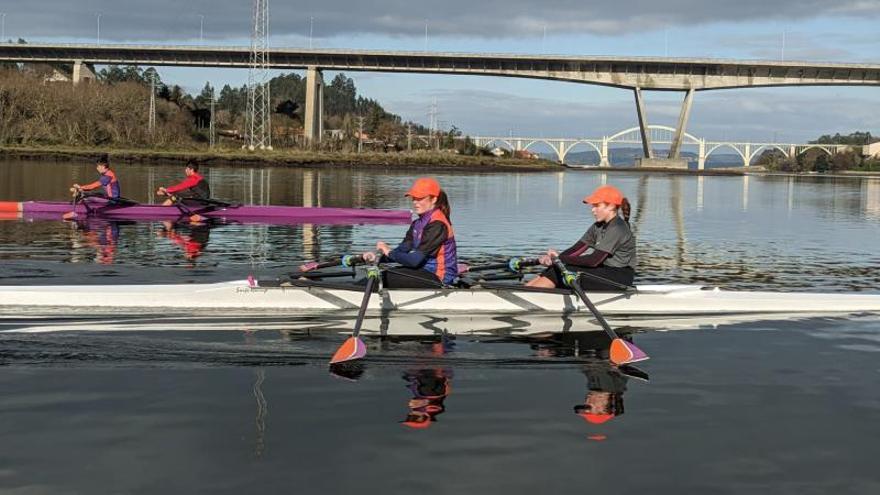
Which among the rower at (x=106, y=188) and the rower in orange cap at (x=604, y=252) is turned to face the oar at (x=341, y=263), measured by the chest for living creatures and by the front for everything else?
the rower in orange cap

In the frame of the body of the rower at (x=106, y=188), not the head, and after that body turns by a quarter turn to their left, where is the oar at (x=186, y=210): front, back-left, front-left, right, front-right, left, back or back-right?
left

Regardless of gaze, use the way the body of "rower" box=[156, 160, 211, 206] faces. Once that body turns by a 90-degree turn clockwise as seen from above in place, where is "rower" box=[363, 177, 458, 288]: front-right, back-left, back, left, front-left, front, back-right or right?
back

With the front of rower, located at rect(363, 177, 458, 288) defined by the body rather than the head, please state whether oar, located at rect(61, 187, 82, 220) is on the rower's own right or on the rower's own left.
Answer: on the rower's own right

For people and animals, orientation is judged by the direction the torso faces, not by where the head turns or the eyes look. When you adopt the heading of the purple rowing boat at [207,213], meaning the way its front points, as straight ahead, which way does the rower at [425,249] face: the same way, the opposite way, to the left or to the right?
the opposite way

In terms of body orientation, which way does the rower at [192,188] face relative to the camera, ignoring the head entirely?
to the viewer's left

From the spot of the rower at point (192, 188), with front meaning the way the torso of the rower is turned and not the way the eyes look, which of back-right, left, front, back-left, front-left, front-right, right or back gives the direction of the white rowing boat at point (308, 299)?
left

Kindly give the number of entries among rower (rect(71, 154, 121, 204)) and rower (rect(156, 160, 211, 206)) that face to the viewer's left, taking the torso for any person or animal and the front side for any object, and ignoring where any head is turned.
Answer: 2

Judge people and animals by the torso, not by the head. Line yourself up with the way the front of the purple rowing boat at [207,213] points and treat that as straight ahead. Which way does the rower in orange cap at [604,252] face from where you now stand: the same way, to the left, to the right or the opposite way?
the opposite way

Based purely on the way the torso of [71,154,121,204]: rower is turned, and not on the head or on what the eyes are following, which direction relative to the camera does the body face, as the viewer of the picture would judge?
to the viewer's left

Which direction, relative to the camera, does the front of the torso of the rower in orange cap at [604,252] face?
to the viewer's left

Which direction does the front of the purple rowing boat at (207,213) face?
to the viewer's right

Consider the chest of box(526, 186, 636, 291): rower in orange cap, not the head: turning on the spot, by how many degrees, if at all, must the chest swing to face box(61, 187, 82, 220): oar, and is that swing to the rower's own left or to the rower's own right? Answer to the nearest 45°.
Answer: approximately 45° to the rower's own right

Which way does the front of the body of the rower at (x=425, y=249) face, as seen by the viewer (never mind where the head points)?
to the viewer's left
